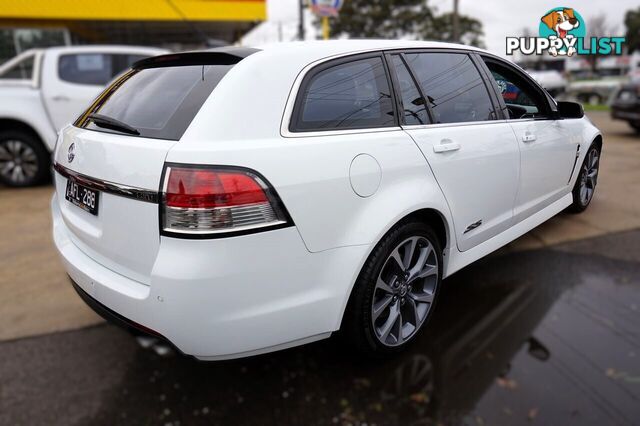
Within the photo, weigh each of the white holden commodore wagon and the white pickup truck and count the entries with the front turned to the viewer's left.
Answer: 0

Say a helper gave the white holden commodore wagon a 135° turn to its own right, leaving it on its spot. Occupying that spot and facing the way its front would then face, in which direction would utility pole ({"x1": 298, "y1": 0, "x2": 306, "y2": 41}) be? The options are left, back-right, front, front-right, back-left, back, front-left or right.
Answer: back

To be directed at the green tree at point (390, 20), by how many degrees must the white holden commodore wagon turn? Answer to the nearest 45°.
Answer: approximately 45° to its left

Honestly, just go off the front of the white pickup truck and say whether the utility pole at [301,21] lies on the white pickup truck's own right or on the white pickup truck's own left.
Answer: on the white pickup truck's own left

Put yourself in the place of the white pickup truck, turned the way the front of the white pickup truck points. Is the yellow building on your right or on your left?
on your left

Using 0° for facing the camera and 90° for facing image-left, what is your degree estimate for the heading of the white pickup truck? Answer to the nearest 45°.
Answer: approximately 270°

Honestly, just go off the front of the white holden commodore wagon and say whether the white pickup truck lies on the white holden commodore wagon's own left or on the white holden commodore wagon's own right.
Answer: on the white holden commodore wagon's own left

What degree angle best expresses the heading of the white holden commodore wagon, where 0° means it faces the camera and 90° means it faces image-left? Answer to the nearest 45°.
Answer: approximately 225°

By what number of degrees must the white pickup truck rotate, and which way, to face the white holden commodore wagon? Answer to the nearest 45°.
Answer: approximately 90° to its right
